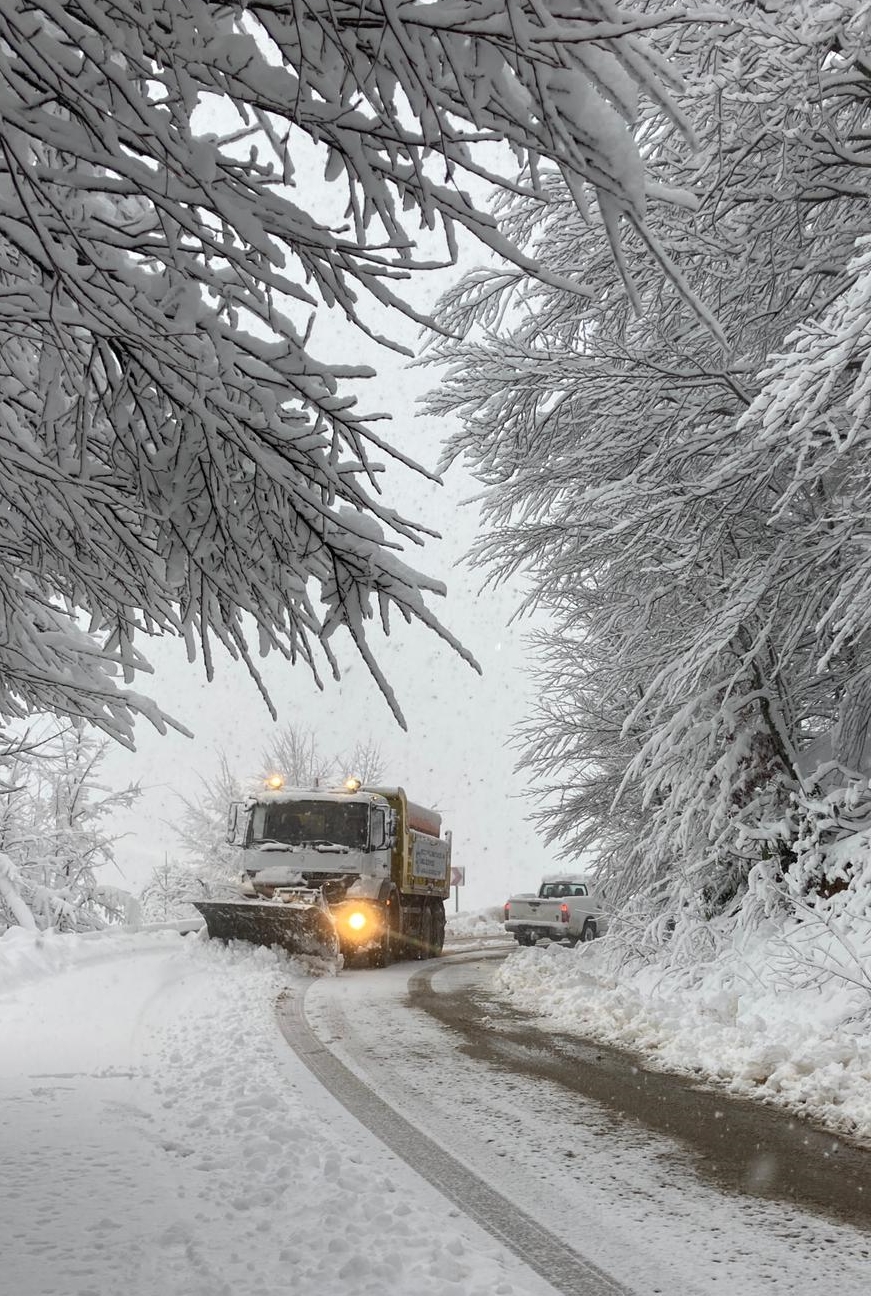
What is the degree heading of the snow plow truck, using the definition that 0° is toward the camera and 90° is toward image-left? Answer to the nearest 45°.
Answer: approximately 45°

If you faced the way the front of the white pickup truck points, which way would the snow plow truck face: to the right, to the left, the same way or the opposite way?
the opposite way

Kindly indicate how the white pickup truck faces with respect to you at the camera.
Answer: facing away from the viewer and to the right of the viewer

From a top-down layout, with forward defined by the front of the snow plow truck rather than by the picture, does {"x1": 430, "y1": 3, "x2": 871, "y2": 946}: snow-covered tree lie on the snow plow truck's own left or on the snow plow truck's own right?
on the snow plow truck's own left

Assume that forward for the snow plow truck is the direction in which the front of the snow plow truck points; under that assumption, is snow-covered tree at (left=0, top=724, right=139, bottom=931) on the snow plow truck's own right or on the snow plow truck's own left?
on the snow plow truck's own right

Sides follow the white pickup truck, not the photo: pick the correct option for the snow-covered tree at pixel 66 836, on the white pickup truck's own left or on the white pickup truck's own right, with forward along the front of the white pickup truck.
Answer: on the white pickup truck's own left

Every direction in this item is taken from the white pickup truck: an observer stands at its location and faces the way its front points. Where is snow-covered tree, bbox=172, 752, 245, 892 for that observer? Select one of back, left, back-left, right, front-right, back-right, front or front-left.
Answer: left

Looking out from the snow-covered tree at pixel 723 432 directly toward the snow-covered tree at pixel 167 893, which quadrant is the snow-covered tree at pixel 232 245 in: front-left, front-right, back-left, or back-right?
back-left

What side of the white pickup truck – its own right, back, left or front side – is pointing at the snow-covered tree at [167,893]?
left

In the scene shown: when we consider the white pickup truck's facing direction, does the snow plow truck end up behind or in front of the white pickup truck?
behind

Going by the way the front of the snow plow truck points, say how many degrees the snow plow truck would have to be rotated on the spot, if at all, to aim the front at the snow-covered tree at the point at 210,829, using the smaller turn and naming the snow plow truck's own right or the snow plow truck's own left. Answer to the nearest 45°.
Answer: approximately 135° to the snow plow truck's own right
